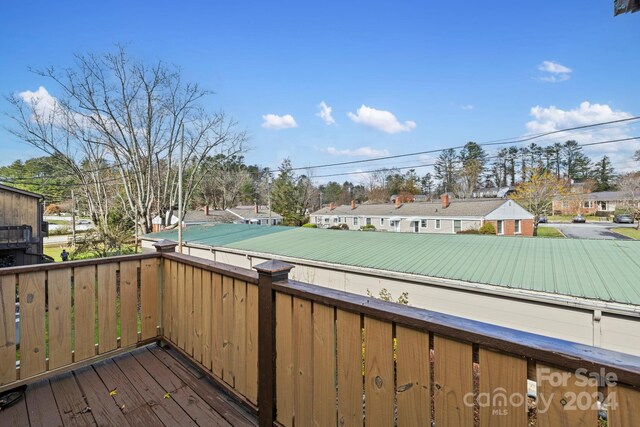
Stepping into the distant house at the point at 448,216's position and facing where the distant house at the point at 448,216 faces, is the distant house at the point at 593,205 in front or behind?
behind

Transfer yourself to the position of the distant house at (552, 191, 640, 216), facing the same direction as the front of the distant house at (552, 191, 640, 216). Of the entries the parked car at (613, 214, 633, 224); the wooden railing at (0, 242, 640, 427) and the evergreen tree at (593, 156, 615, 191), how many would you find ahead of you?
2

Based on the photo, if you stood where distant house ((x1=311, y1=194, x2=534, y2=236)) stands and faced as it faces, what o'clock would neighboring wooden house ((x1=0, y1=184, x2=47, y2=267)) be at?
neighboring wooden house ((x1=0, y1=184, x2=47, y2=267)) is roughly at 12 o'clock from distant house ((x1=311, y1=194, x2=534, y2=236)).

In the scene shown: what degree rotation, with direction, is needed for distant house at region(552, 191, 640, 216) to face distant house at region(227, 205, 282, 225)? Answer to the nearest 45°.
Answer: approximately 45° to its right

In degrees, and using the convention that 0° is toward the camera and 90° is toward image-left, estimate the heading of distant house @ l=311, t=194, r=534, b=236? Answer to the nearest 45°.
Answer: approximately 45°

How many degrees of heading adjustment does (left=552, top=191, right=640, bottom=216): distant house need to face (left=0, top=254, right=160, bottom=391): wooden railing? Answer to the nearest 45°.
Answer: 0° — it already faces it

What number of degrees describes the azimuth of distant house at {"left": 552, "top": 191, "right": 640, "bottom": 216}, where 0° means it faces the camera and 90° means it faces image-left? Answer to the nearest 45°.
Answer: approximately 0°
